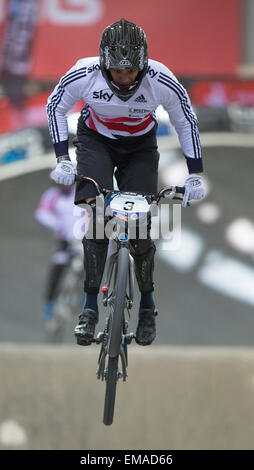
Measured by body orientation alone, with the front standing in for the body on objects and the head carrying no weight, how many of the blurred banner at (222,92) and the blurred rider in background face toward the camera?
2

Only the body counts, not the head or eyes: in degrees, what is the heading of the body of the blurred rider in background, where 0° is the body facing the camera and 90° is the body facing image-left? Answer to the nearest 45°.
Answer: approximately 0°

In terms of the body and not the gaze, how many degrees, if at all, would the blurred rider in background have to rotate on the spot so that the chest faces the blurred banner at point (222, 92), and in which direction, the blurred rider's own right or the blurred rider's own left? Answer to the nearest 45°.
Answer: approximately 135° to the blurred rider's own left

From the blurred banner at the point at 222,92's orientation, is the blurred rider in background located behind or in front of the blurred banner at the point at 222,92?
in front

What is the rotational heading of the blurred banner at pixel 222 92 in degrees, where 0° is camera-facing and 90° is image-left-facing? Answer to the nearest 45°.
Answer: approximately 0°
